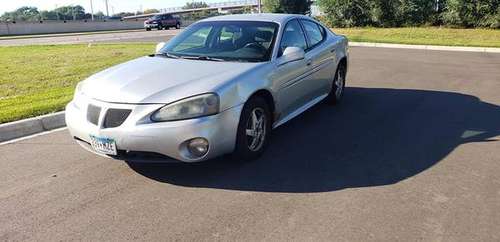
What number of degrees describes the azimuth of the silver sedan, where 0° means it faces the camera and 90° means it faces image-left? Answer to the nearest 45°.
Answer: approximately 45°

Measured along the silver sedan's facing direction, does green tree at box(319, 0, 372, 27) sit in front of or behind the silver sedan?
behind

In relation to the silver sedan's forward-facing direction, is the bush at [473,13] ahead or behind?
behind

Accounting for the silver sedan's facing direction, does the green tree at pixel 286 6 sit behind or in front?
behind

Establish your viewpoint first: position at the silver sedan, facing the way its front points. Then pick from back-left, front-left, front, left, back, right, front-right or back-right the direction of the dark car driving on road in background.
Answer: back-right

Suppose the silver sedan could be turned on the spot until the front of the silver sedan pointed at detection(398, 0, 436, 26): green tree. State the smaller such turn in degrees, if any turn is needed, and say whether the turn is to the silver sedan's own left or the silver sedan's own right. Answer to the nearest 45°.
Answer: approximately 180°

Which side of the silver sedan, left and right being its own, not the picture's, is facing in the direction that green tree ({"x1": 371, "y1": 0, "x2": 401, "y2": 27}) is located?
back
